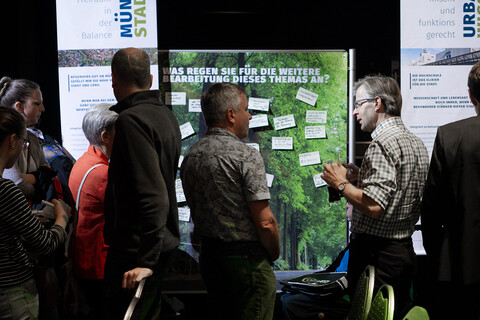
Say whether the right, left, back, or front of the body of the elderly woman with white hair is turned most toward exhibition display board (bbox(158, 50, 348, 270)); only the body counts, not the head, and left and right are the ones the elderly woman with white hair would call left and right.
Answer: front

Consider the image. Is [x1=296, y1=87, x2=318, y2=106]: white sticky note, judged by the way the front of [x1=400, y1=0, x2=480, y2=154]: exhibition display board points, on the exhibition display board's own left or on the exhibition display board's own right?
on the exhibition display board's own right

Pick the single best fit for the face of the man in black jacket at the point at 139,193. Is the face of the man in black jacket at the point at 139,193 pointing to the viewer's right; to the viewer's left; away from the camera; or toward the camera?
away from the camera

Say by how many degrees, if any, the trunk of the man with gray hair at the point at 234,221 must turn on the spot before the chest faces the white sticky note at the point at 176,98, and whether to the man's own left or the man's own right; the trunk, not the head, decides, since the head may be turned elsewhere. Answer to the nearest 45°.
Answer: approximately 45° to the man's own left

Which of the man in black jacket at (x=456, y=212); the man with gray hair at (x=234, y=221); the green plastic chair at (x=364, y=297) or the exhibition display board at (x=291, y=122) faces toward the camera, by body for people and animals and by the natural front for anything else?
the exhibition display board

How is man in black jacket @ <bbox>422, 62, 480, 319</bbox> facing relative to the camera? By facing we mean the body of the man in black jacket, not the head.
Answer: away from the camera

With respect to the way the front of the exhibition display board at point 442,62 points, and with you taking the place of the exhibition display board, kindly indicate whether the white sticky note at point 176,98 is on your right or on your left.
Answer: on your right

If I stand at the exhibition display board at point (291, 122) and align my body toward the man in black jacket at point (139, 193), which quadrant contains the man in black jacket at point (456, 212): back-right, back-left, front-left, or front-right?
front-left

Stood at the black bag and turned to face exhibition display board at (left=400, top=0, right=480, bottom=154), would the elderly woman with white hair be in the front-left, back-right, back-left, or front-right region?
back-left

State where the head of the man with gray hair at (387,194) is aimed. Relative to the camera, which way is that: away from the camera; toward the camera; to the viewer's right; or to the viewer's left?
to the viewer's left

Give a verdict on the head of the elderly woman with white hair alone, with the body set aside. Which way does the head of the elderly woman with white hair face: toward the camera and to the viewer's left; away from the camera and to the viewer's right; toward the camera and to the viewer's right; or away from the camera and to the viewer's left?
away from the camera and to the viewer's right

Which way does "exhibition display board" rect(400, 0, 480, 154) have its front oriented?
toward the camera
